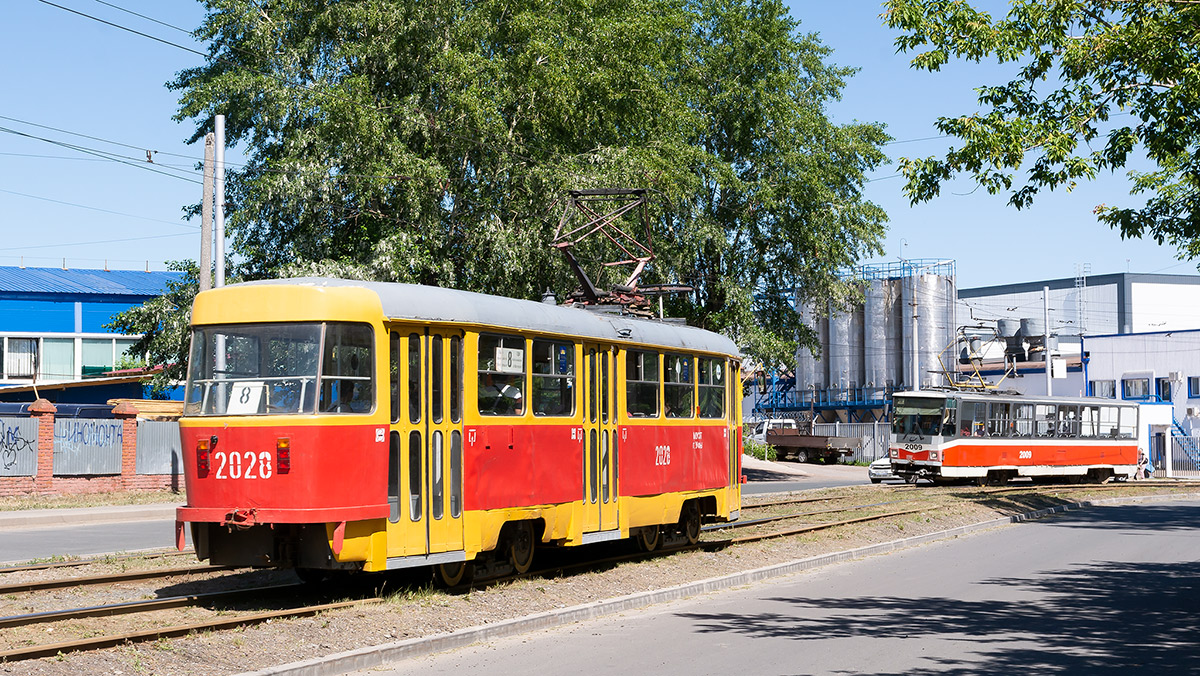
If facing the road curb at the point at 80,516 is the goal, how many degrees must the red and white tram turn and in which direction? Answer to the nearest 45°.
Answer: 0° — it already faces it

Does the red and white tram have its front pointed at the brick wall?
yes

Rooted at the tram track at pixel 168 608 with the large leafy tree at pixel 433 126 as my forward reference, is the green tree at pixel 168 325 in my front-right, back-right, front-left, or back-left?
front-left

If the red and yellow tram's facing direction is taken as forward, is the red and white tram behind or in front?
in front

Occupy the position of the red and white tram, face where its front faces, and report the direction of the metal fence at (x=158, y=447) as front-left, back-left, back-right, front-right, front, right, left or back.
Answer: front

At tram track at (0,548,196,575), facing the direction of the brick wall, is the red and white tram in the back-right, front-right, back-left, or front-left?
front-right

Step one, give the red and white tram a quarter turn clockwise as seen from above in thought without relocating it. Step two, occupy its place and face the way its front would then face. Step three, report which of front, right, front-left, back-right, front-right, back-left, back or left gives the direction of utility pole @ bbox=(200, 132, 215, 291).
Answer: left

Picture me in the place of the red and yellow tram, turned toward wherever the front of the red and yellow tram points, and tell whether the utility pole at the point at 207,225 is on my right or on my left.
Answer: on my left

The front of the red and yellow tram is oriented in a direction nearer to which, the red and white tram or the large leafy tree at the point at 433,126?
the red and white tram

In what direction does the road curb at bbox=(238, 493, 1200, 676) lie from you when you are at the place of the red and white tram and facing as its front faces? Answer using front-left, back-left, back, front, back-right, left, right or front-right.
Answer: front-left

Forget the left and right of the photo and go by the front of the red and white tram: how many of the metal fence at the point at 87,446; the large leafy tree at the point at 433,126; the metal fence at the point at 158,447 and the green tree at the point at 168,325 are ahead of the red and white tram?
4
